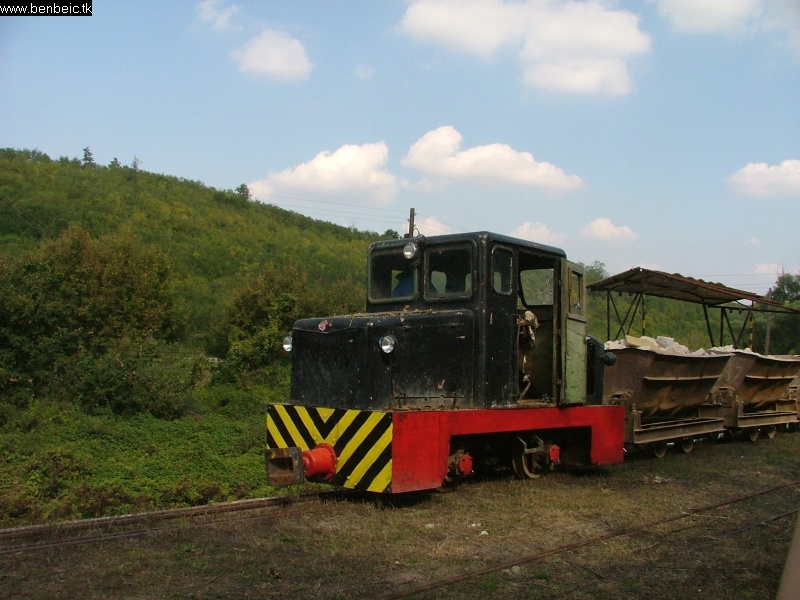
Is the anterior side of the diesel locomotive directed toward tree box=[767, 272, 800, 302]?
no

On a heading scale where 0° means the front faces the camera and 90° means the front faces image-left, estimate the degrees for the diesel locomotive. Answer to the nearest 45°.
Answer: approximately 45°

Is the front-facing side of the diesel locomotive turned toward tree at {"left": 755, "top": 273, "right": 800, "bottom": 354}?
no

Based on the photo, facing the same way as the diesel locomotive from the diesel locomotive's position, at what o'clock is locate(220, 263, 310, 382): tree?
The tree is roughly at 4 o'clock from the diesel locomotive.

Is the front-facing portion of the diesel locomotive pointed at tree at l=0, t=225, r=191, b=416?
no

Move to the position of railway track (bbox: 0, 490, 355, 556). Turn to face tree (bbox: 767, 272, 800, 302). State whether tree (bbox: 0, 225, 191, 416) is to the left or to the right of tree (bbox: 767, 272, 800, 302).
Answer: left

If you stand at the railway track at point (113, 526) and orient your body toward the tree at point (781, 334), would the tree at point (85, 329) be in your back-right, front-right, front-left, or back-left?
front-left
